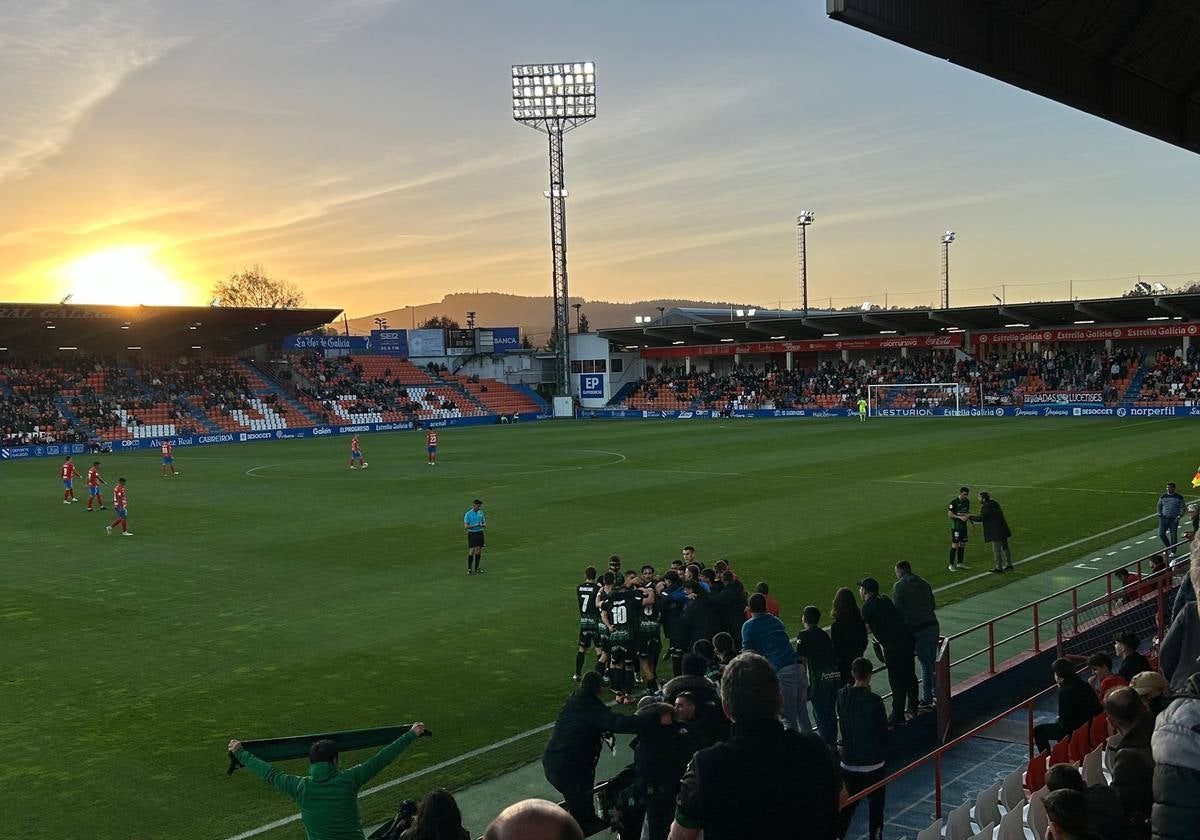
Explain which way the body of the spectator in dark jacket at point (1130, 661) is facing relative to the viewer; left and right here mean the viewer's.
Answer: facing to the left of the viewer

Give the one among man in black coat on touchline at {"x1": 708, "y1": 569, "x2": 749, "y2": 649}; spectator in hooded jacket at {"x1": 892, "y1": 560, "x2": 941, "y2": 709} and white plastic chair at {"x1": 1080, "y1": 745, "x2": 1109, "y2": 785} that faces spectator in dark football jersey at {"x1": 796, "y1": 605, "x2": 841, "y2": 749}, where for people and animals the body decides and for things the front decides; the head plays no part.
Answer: the white plastic chair

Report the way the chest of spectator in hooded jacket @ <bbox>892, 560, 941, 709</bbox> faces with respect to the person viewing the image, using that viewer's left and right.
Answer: facing away from the viewer and to the left of the viewer

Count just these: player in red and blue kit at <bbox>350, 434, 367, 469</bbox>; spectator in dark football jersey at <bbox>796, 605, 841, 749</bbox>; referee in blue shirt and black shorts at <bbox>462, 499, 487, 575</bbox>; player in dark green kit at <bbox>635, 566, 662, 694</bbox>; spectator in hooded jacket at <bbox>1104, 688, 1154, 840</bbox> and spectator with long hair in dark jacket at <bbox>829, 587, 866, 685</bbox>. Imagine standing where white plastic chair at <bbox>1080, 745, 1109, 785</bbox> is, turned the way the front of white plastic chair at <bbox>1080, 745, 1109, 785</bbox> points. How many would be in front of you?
5

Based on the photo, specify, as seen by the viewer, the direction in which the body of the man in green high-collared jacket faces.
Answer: away from the camera

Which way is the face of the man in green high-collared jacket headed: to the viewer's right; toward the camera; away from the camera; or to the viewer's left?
away from the camera

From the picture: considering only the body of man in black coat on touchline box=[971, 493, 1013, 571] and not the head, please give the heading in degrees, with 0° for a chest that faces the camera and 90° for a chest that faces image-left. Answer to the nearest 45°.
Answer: approximately 90°

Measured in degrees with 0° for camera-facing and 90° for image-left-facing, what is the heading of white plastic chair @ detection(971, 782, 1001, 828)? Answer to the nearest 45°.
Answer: approximately 135°

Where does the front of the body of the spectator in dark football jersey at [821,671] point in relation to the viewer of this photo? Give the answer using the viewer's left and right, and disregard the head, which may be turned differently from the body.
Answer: facing away from the viewer and to the left of the viewer

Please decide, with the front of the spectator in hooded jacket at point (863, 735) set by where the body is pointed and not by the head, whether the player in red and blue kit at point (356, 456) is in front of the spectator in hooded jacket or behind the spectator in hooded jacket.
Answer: in front

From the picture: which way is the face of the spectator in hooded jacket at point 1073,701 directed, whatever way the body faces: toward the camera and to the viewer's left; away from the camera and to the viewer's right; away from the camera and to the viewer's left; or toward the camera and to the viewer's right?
away from the camera and to the viewer's left

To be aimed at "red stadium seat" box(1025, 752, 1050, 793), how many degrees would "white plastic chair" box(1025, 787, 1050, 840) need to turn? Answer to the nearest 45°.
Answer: approximately 45° to its right
